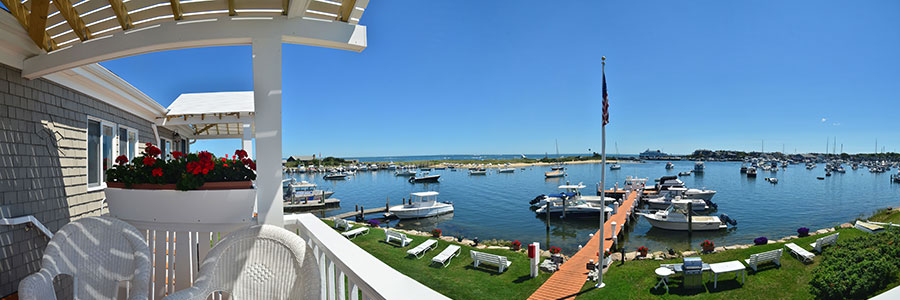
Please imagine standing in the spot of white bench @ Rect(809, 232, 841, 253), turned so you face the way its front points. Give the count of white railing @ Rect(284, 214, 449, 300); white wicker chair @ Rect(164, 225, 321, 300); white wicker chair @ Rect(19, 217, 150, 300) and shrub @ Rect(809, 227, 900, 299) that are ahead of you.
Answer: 0

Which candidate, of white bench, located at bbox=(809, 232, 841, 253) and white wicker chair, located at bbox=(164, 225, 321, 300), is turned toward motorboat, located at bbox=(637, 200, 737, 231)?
the white bench

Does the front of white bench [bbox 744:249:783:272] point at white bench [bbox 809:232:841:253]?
no

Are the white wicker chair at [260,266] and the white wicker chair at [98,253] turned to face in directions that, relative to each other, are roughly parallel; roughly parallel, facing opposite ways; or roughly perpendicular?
roughly parallel

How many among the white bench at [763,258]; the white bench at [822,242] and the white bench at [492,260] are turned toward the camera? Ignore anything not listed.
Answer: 0

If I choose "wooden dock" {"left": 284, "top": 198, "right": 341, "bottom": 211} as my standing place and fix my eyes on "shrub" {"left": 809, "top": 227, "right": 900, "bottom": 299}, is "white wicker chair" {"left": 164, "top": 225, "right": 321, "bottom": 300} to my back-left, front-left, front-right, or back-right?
front-right

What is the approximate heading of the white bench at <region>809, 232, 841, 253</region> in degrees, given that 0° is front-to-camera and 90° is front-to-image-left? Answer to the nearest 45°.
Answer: approximately 135°

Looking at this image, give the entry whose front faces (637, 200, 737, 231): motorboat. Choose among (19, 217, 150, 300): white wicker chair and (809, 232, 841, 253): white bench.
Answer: the white bench

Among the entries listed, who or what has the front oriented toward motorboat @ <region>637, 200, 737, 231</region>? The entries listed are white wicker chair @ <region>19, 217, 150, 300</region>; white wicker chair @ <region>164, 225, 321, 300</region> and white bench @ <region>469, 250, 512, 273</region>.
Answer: the white bench

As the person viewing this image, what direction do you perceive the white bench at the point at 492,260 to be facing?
facing away from the viewer and to the right of the viewer

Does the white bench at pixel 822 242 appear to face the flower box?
no

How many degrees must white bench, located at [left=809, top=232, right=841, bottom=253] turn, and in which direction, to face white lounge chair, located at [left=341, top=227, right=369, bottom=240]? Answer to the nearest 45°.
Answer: approximately 90° to its left

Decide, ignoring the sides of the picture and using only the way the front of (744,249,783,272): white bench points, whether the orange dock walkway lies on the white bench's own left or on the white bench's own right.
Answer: on the white bench's own left
